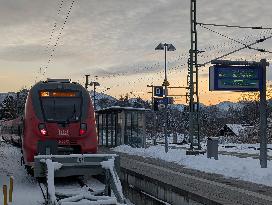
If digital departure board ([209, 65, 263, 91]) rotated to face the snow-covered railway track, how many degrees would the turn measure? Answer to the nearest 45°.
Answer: approximately 45° to its right

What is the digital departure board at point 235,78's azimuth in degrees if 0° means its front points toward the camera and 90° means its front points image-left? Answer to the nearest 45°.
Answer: approximately 0°

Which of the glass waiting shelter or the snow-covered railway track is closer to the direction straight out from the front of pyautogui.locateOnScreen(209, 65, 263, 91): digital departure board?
the snow-covered railway track

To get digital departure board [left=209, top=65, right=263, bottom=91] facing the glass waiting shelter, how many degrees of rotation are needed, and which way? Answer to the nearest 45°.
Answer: approximately 135° to its right

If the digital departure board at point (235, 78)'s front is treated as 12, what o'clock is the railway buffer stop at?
The railway buffer stop is roughly at 1 o'clock from the digital departure board.

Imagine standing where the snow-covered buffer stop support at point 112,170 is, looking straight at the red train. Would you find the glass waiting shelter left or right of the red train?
right

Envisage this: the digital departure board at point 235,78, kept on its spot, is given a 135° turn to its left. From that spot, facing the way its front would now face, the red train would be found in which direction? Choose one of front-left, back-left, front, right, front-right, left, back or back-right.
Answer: back

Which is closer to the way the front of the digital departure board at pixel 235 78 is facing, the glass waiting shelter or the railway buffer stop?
the railway buffer stop

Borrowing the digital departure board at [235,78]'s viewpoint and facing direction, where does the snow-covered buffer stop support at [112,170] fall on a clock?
The snow-covered buffer stop support is roughly at 1 o'clock from the digital departure board.
